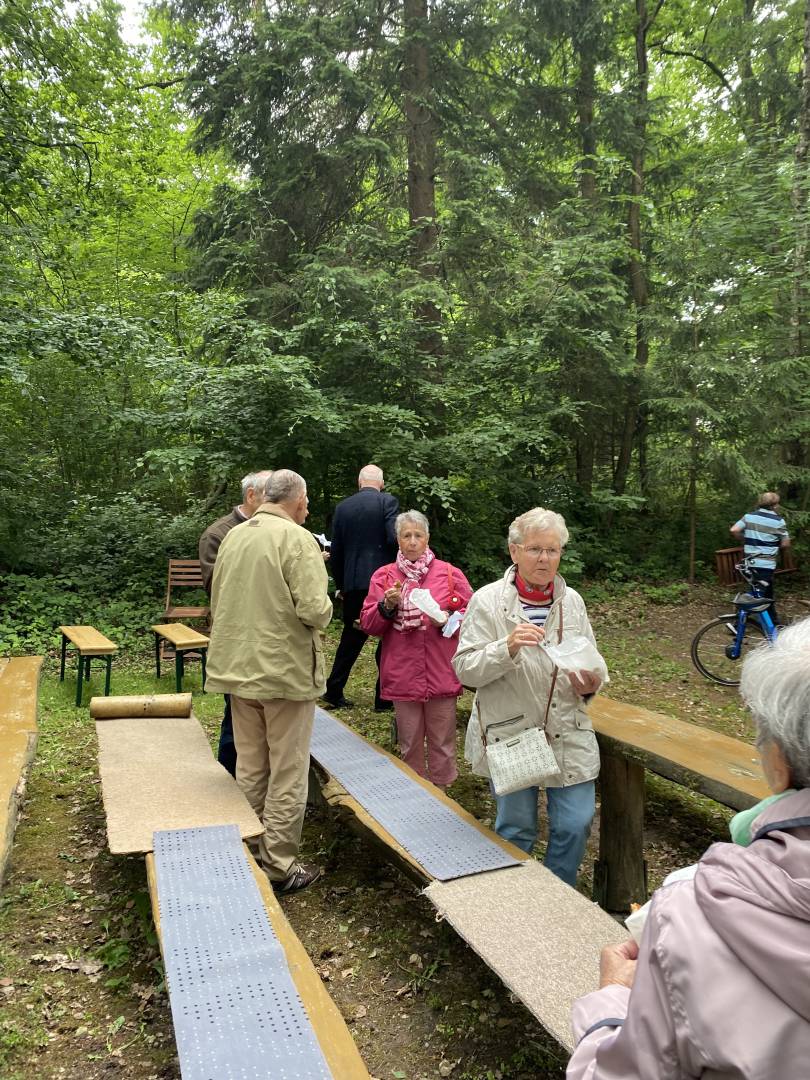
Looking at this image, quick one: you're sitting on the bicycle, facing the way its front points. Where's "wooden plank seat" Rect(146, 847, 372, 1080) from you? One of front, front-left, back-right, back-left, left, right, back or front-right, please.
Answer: left

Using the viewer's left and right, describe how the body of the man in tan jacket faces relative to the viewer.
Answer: facing away from the viewer and to the right of the viewer

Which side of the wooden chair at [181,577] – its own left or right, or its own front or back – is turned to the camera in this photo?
front

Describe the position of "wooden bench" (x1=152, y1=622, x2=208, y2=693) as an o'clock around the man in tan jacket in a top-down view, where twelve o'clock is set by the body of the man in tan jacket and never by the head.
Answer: The wooden bench is roughly at 10 o'clock from the man in tan jacket.

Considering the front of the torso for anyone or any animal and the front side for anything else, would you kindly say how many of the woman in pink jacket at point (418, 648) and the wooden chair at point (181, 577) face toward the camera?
2

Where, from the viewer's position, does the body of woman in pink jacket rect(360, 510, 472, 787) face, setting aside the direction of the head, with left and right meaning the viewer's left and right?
facing the viewer

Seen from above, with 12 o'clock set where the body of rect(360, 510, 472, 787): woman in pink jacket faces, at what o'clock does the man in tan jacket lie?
The man in tan jacket is roughly at 1 o'clock from the woman in pink jacket.

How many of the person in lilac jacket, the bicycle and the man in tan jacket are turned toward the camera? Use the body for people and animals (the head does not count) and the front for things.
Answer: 0

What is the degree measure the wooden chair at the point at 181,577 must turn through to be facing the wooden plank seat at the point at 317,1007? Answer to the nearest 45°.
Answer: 0° — it already faces it

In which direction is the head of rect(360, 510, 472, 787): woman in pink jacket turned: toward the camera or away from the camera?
toward the camera

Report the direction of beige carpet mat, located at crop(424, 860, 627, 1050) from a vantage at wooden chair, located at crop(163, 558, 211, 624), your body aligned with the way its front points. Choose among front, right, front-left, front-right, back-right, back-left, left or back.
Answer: front

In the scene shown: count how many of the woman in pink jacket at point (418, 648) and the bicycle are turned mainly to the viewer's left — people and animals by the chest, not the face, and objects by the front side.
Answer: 1

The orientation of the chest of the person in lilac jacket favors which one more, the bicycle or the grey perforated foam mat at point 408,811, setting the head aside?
the grey perforated foam mat

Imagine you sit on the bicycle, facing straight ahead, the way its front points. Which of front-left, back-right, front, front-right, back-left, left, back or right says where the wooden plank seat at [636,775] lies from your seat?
left

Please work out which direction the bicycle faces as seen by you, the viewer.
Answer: facing to the left of the viewer

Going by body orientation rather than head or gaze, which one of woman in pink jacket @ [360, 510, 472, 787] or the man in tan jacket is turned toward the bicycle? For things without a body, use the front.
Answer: the man in tan jacket

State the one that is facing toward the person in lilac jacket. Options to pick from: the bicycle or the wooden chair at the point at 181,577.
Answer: the wooden chair

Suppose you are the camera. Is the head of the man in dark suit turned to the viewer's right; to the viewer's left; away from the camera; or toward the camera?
away from the camera

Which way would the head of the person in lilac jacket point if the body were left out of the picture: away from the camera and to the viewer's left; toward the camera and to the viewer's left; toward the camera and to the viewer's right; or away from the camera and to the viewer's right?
away from the camera and to the viewer's left

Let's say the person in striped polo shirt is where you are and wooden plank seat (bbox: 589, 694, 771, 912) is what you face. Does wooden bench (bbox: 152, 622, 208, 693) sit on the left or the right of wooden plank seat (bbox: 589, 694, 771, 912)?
right

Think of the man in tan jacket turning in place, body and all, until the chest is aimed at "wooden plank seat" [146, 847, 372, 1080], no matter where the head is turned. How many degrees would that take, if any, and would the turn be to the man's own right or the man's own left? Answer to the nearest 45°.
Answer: approximately 135° to the man's own right
